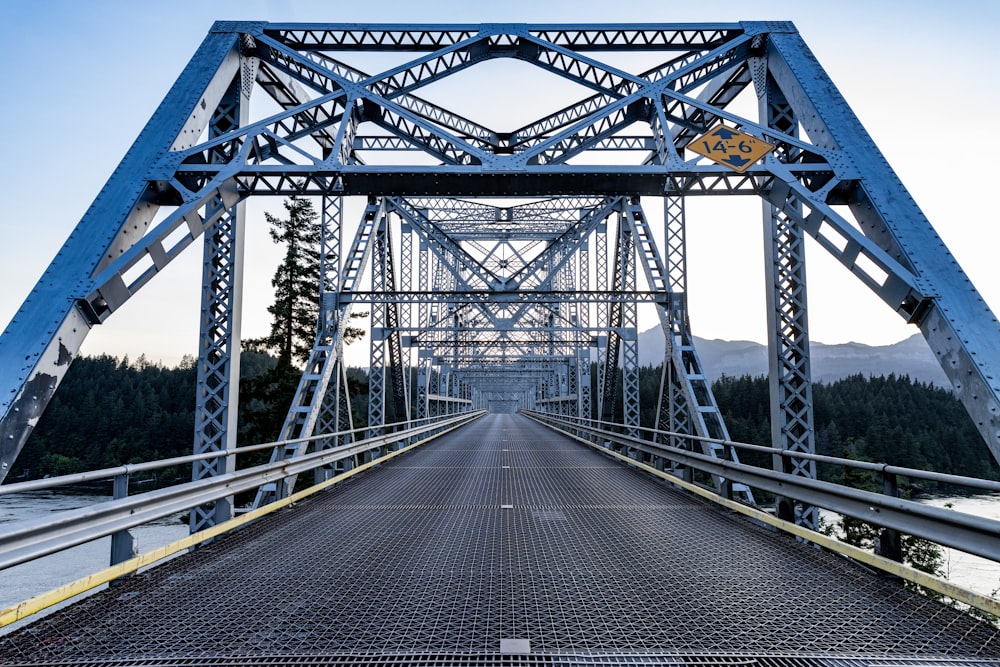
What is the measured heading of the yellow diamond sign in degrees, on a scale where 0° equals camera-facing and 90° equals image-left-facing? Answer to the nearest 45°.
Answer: approximately 0°

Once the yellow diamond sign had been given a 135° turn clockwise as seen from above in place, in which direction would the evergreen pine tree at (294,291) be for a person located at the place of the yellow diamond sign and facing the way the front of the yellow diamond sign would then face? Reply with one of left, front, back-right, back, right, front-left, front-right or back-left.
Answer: front
